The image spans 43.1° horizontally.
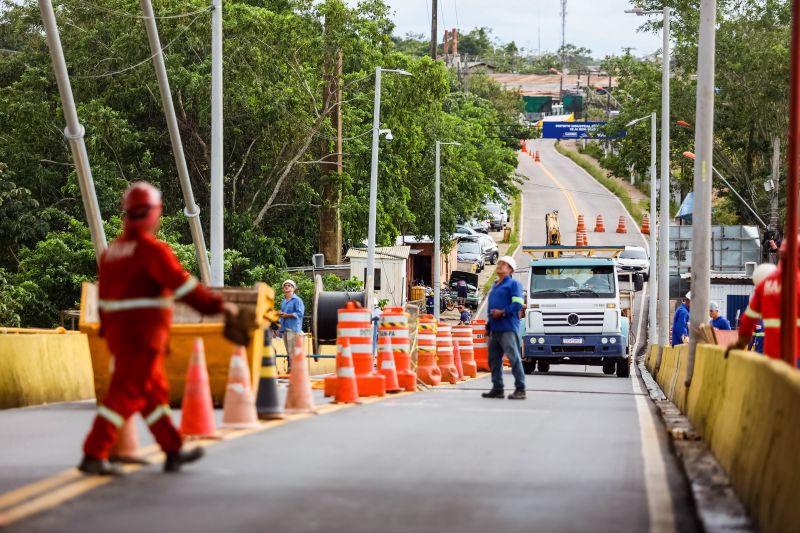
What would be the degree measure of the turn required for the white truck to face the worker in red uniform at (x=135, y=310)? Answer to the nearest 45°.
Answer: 0° — it already faces them

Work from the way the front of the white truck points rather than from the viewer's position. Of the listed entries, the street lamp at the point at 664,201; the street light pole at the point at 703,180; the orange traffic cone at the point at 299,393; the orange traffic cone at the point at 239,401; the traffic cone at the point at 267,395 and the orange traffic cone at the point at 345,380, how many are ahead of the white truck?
5

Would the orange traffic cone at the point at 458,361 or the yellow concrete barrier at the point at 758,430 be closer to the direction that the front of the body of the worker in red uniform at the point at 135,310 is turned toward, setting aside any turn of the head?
the orange traffic cone

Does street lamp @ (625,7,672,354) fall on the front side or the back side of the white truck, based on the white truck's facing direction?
on the back side

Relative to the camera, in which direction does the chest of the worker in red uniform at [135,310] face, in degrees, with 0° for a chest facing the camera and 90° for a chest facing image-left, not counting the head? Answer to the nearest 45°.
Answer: approximately 225°

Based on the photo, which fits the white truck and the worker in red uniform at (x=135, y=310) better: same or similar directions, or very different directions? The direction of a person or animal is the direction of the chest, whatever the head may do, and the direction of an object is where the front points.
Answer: very different directions

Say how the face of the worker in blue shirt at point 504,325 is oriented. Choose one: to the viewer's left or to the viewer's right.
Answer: to the viewer's left

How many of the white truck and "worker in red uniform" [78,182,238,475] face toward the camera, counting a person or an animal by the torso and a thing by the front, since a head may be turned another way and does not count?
1
